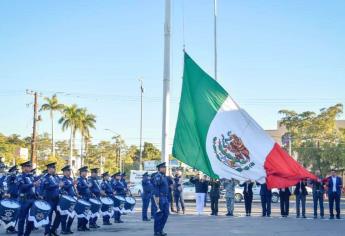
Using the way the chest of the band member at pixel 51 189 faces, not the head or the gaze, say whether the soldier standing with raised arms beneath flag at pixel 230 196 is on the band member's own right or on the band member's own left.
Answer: on the band member's own left

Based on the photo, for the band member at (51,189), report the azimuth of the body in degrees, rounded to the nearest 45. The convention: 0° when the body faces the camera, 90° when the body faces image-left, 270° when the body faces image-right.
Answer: approximately 315°

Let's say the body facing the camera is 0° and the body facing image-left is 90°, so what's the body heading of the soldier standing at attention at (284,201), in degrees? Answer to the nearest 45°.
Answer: approximately 0°

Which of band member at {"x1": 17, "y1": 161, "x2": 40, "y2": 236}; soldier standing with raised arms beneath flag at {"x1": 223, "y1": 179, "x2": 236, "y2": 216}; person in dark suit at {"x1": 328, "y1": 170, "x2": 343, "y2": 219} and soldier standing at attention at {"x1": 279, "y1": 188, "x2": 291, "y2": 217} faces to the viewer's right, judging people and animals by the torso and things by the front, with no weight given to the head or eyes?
the band member

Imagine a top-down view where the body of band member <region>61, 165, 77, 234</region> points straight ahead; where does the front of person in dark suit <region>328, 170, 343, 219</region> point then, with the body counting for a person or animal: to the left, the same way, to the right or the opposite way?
to the right

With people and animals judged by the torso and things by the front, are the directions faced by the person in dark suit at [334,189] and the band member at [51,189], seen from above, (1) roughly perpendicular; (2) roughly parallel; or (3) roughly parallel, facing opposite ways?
roughly perpendicular

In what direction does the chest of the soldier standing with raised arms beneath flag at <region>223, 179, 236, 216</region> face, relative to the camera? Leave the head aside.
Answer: toward the camera

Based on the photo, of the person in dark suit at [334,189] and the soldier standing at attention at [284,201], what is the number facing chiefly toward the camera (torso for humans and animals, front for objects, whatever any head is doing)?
2

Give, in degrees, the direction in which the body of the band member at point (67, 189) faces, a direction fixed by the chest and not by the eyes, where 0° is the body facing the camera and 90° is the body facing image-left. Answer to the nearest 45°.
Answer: approximately 315°
